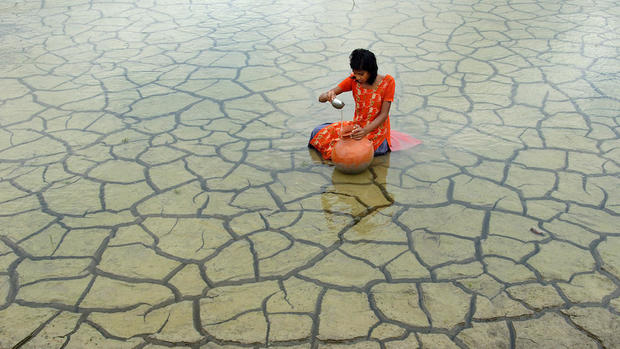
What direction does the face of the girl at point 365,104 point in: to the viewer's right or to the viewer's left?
to the viewer's left
